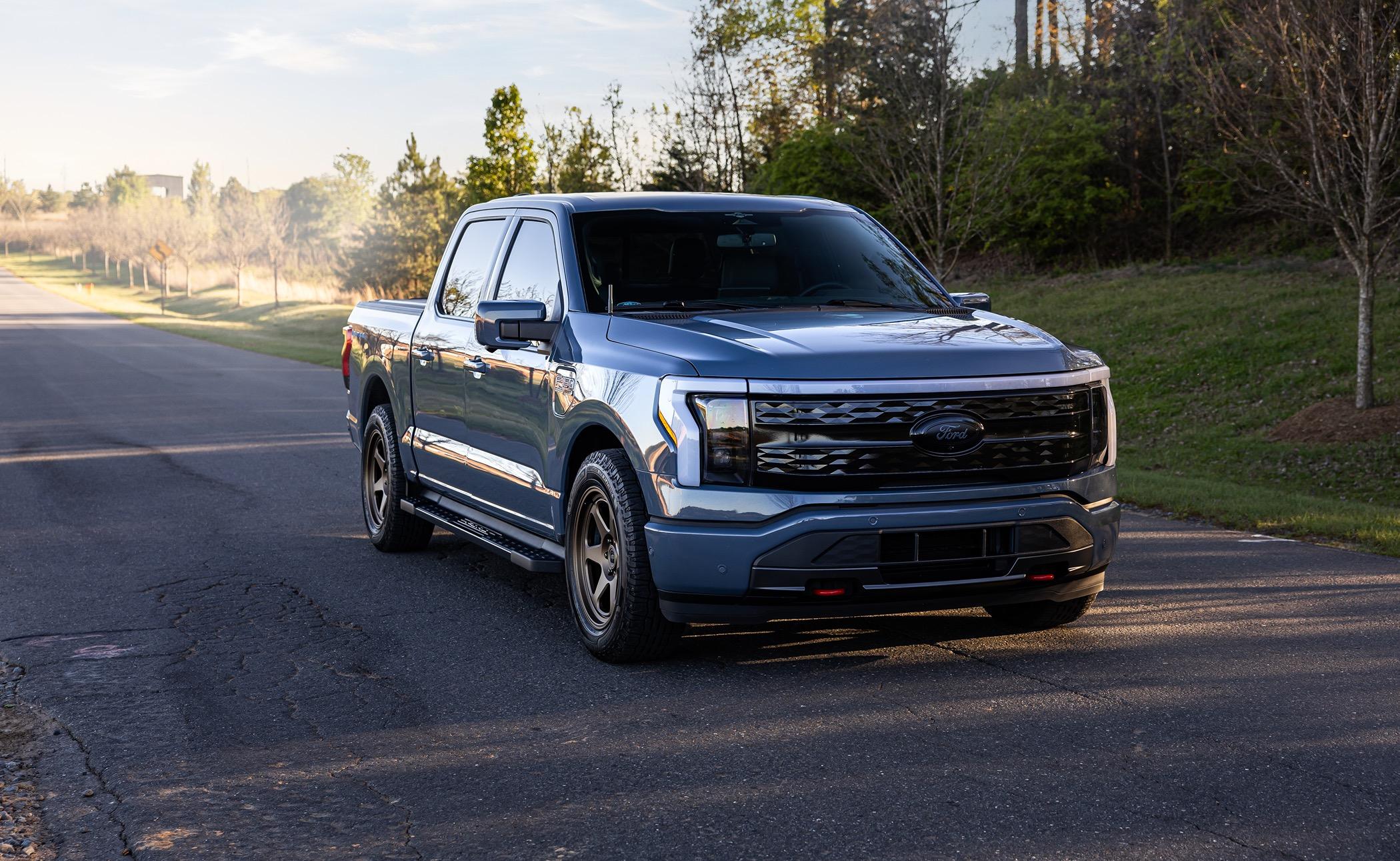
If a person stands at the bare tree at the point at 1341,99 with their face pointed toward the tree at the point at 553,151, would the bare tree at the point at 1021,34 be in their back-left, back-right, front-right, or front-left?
front-right

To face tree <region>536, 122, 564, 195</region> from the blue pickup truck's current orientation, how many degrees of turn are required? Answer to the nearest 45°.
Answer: approximately 135° to its left

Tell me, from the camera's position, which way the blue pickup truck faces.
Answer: facing the viewer and to the right of the viewer

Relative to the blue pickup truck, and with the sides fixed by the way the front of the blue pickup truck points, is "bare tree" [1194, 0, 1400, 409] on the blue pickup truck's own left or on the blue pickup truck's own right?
on the blue pickup truck's own left

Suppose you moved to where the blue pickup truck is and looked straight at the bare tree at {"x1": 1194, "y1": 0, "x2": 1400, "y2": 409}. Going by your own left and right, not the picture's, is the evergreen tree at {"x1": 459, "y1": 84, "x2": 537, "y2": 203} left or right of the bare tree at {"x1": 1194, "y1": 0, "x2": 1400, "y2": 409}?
left

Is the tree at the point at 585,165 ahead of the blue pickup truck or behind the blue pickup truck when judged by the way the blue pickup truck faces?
behind

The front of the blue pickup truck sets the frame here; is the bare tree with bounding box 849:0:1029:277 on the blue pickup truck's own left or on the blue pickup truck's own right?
on the blue pickup truck's own left

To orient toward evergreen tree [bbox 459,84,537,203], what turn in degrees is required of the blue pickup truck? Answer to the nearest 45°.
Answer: approximately 135° to its left

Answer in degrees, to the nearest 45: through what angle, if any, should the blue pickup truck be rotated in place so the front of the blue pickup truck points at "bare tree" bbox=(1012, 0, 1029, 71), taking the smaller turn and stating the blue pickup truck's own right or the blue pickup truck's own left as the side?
approximately 135° to the blue pickup truck's own left
